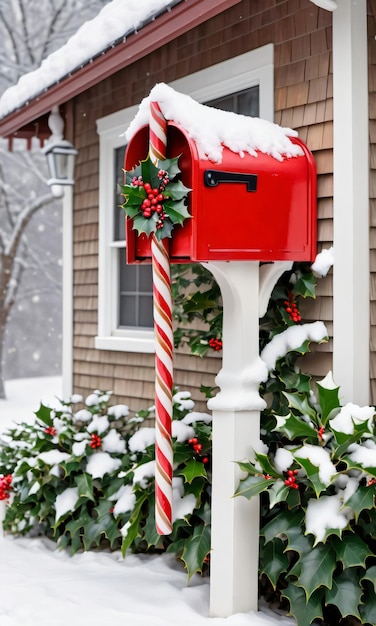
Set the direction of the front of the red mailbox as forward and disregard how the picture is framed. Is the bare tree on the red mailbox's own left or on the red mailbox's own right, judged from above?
on the red mailbox's own right

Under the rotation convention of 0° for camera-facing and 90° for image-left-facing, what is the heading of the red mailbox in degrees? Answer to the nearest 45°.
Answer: approximately 45°
